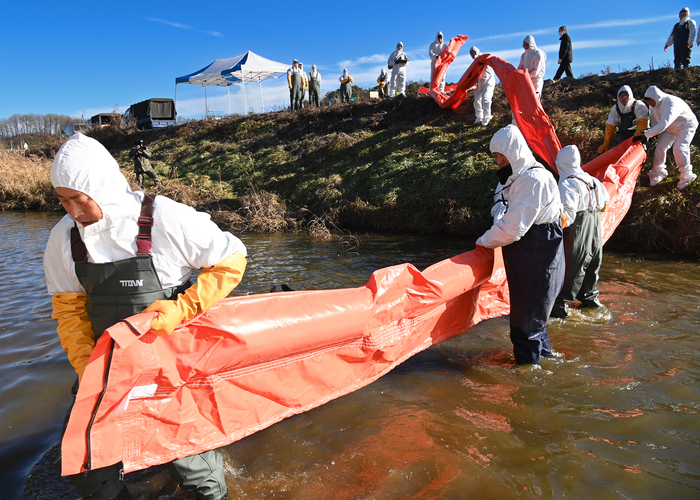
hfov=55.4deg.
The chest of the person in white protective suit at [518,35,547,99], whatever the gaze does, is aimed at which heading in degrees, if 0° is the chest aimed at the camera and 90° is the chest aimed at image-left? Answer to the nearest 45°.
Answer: approximately 45°

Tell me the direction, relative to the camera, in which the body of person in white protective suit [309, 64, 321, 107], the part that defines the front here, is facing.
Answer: toward the camera

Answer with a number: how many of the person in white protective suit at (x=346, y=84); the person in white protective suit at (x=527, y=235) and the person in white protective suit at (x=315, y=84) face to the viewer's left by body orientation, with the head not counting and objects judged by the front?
1

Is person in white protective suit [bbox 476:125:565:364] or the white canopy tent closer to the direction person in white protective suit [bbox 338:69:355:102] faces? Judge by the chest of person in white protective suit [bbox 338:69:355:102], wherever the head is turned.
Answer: the person in white protective suit

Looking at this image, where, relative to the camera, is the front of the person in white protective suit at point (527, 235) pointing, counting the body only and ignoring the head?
to the viewer's left

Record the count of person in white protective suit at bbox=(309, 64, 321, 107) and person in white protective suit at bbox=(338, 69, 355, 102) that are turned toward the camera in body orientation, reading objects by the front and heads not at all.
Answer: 2

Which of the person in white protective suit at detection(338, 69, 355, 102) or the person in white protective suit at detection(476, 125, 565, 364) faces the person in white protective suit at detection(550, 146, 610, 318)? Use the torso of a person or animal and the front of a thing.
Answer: the person in white protective suit at detection(338, 69, 355, 102)

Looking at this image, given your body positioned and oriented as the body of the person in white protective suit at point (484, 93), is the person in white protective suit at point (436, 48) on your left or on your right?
on your right

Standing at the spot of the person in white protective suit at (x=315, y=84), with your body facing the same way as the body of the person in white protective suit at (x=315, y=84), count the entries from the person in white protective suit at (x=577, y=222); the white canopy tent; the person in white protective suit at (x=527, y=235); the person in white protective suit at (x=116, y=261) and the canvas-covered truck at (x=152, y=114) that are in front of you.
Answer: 3

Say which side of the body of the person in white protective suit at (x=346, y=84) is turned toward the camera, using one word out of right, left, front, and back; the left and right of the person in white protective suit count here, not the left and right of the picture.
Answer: front

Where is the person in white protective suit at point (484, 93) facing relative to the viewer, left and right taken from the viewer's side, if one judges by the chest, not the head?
facing the viewer and to the left of the viewer

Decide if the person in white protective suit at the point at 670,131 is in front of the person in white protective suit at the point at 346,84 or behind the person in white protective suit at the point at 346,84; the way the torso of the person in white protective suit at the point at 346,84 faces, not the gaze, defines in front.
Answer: in front

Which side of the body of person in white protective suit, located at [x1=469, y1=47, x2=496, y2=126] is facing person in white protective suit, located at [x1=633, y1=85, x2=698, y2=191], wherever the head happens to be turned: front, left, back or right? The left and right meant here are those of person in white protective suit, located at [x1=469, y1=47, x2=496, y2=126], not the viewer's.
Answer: left

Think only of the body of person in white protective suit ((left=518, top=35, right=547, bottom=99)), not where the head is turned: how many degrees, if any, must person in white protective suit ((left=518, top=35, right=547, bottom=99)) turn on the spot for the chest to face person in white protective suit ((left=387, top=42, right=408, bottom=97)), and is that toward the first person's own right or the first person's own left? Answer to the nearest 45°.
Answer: approximately 90° to the first person's own right
